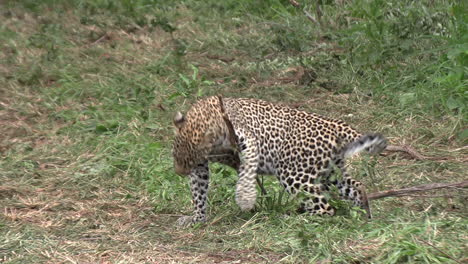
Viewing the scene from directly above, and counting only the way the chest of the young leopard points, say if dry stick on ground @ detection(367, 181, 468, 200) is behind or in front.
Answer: behind

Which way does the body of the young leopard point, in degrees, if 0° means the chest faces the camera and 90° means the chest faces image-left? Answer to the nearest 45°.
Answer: approximately 90°

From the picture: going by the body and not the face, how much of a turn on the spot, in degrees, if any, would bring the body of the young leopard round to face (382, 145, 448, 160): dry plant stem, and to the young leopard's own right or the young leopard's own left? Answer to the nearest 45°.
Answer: approximately 135° to the young leopard's own right
